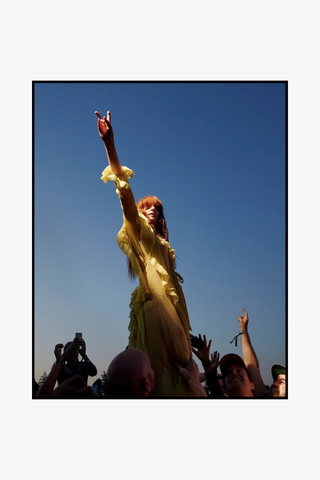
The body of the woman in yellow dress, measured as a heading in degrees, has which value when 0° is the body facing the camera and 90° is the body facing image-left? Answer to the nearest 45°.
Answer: approximately 315°
